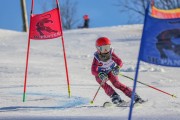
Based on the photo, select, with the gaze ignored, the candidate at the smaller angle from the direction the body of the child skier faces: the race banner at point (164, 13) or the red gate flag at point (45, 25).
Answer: the race banner

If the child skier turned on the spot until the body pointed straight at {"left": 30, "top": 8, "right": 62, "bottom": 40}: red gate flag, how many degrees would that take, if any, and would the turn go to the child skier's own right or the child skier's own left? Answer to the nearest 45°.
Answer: approximately 90° to the child skier's own right

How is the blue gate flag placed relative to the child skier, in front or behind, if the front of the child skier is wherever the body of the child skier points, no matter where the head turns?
in front

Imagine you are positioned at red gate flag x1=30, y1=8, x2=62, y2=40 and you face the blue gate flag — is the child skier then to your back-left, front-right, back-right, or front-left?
front-left

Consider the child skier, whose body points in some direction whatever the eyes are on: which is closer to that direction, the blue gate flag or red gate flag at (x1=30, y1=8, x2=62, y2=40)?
the blue gate flag

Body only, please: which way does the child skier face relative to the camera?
toward the camera
